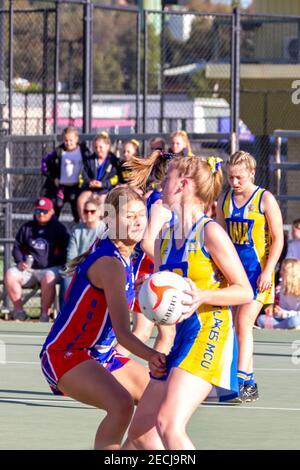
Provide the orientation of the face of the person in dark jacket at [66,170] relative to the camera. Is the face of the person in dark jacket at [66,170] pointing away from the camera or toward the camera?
toward the camera

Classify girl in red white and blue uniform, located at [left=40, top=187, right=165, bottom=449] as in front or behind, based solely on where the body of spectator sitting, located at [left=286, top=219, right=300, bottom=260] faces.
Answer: in front

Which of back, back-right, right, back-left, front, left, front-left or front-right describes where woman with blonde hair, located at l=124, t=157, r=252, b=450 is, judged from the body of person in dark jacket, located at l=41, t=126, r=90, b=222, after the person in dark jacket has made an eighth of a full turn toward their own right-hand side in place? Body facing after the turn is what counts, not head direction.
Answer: front-left

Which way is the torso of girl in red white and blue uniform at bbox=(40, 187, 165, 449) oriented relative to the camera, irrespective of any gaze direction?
to the viewer's right

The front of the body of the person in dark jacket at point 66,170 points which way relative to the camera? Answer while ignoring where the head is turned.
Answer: toward the camera

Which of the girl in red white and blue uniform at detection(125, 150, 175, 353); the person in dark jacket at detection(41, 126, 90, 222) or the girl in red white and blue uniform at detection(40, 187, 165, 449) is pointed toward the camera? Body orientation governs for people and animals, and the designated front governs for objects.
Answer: the person in dark jacket

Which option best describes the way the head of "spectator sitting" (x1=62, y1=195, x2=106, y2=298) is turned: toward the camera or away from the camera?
toward the camera

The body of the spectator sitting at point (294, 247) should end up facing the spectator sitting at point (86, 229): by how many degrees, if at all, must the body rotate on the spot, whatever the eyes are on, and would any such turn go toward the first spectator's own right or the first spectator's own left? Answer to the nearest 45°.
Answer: approximately 45° to the first spectator's own right

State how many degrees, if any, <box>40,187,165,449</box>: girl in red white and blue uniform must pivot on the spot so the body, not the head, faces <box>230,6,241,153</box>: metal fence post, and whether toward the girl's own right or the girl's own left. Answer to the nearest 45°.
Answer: approximately 90° to the girl's own left

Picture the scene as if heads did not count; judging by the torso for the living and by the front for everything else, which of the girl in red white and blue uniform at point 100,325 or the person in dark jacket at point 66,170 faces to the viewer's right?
the girl in red white and blue uniform

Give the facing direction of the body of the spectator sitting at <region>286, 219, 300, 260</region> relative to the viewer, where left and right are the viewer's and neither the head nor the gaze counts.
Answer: facing the viewer and to the left of the viewer

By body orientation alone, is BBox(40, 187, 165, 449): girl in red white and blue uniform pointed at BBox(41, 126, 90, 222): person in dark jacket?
no

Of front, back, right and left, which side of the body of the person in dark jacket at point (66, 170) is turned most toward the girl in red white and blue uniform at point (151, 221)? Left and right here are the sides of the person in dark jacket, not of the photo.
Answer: front
